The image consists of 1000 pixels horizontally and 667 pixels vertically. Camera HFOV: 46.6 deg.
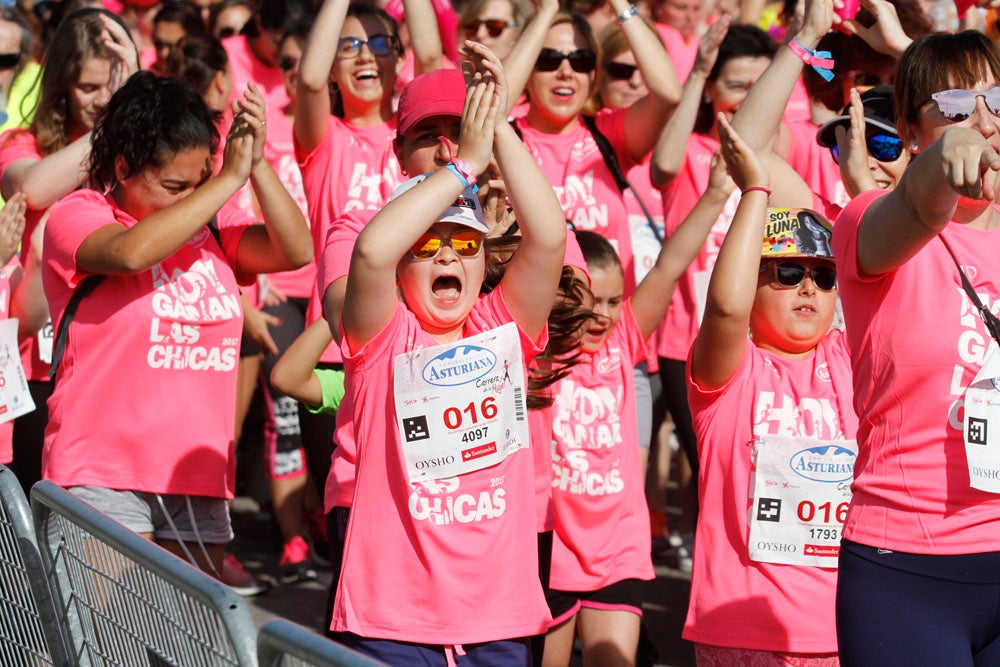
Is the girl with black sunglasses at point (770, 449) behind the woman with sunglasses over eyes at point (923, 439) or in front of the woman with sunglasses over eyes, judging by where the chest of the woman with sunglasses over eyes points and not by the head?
behind

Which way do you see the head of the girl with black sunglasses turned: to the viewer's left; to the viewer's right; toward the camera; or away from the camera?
toward the camera

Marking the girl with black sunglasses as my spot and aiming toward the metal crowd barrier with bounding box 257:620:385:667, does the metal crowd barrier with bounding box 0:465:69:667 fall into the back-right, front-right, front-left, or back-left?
front-right

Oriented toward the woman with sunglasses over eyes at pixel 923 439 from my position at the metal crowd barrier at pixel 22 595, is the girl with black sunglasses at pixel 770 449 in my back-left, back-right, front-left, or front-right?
front-left

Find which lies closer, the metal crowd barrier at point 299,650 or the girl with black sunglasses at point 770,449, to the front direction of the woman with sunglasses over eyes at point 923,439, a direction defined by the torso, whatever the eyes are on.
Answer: the metal crowd barrier

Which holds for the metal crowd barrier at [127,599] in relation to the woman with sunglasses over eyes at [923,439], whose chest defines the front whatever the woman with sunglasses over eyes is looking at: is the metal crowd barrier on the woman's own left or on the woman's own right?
on the woman's own right

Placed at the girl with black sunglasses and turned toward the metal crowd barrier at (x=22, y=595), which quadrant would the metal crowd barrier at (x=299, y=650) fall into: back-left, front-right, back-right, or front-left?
front-left

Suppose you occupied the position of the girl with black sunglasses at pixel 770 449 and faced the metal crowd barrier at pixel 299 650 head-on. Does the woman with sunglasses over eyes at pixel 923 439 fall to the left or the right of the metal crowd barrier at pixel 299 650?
left

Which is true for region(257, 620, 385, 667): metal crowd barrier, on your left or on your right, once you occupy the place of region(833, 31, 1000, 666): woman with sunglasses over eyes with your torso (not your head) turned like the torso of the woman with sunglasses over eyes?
on your right
